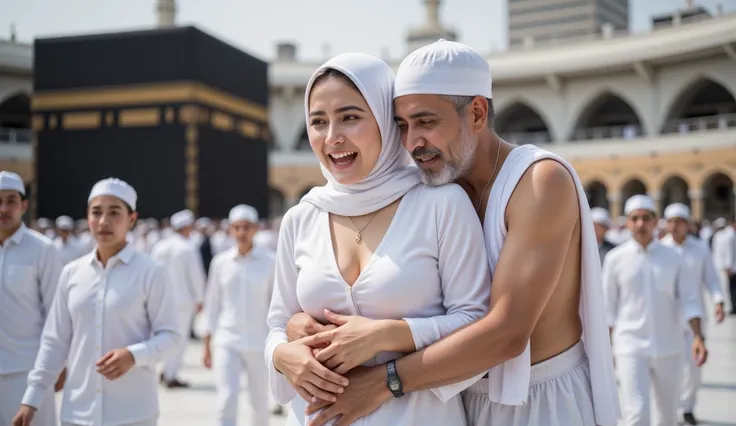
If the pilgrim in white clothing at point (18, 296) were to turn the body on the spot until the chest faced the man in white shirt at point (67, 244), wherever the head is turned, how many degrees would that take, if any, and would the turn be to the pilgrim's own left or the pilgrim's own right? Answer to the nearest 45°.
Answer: approximately 180°

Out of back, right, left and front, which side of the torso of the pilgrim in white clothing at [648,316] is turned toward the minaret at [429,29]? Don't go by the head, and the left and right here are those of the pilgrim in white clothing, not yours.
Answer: back

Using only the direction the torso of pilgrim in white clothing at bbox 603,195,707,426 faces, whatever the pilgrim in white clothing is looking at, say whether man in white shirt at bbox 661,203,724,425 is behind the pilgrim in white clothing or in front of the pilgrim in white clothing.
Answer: behind

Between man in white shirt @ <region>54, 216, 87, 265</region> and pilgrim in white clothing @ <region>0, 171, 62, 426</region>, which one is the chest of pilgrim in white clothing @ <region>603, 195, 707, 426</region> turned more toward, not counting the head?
the pilgrim in white clothing

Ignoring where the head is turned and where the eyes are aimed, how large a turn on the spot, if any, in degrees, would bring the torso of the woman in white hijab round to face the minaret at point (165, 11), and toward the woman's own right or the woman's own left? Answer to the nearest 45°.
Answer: approximately 135° to the woman's own right

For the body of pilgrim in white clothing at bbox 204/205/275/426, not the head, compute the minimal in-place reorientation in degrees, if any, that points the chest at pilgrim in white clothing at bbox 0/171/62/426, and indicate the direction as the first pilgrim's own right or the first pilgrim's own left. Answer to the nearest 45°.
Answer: approximately 45° to the first pilgrim's own right

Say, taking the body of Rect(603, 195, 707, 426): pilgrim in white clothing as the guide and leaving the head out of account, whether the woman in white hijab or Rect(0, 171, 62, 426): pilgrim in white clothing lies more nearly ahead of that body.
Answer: the woman in white hijab

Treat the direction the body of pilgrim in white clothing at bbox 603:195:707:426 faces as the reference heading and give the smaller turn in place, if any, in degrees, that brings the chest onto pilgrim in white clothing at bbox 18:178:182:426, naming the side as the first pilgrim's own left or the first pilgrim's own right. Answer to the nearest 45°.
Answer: approximately 45° to the first pilgrim's own right
